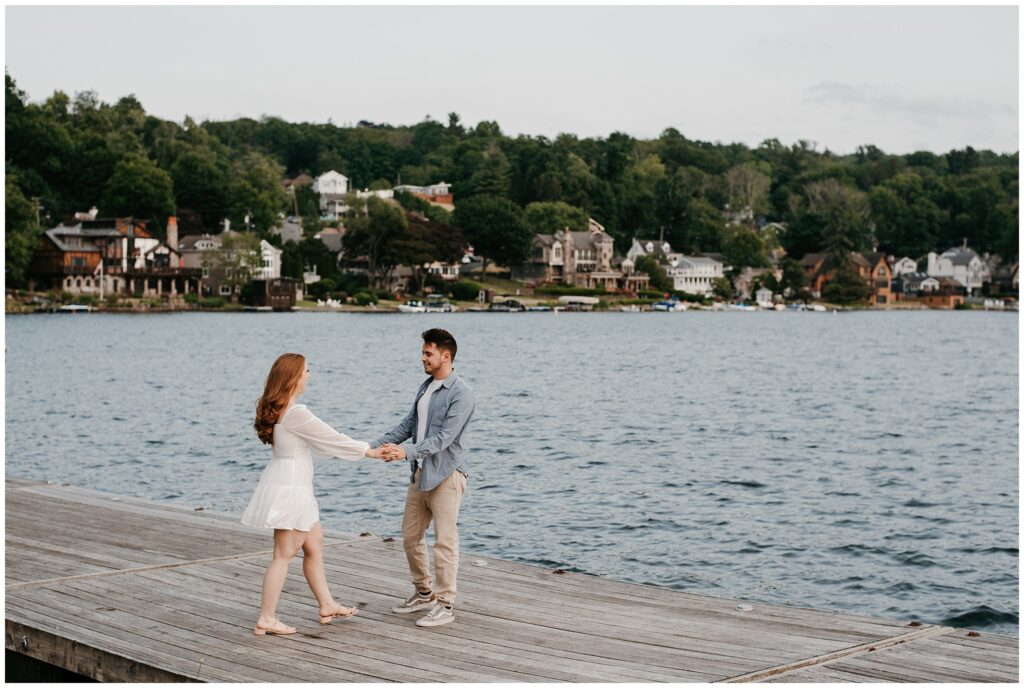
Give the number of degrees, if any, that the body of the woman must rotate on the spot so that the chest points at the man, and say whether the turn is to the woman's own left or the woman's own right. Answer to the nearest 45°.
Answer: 0° — they already face them

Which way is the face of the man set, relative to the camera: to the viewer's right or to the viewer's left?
to the viewer's left

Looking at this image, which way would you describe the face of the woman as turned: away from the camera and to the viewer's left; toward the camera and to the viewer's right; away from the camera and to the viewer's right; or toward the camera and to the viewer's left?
away from the camera and to the viewer's right

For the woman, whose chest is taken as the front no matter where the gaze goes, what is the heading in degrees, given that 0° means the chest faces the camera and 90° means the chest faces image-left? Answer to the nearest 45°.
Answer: approximately 270°
